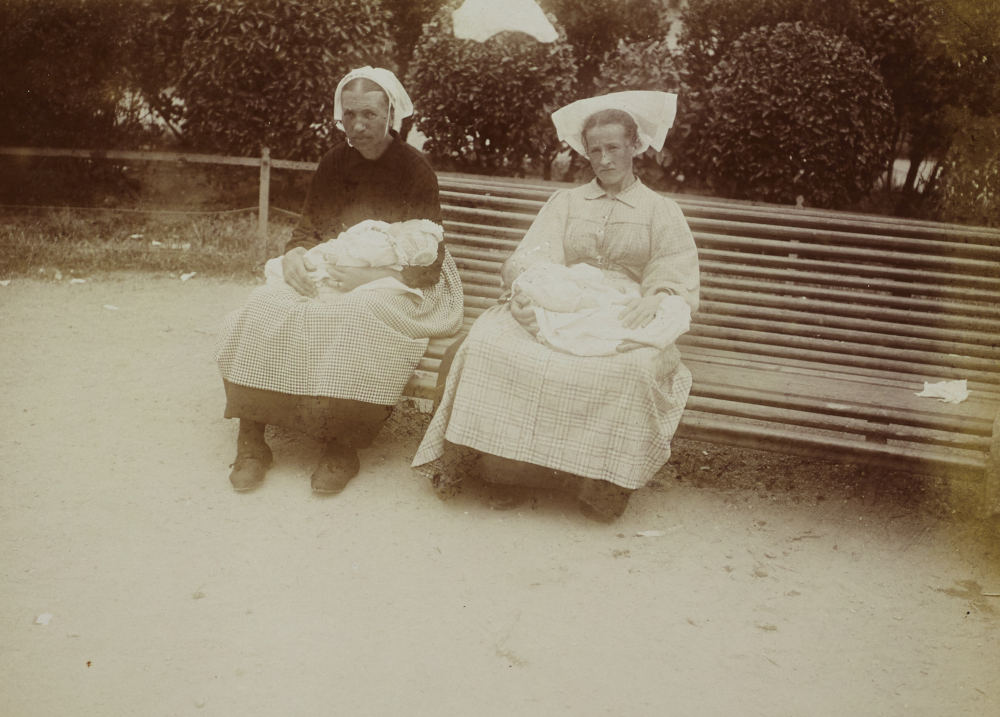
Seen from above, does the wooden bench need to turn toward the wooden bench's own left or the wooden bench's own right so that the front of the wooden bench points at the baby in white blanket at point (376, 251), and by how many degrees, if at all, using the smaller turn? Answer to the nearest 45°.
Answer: approximately 90° to the wooden bench's own right

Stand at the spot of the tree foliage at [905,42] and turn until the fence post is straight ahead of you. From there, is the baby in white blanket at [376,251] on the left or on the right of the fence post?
left

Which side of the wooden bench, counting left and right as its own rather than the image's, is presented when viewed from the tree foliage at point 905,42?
back

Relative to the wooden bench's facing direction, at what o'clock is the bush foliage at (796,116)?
The bush foliage is roughly at 6 o'clock from the wooden bench.

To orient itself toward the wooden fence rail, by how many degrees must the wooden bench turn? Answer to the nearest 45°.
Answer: approximately 135° to its right

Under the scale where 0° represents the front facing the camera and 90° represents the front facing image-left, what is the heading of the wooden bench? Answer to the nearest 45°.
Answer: approximately 0°

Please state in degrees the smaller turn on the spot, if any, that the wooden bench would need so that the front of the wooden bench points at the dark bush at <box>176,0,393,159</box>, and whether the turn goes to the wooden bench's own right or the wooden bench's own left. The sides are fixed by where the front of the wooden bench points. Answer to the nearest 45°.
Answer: approximately 135° to the wooden bench's own right

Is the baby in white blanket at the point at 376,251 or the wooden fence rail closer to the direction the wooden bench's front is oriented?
the baby in white blanket
